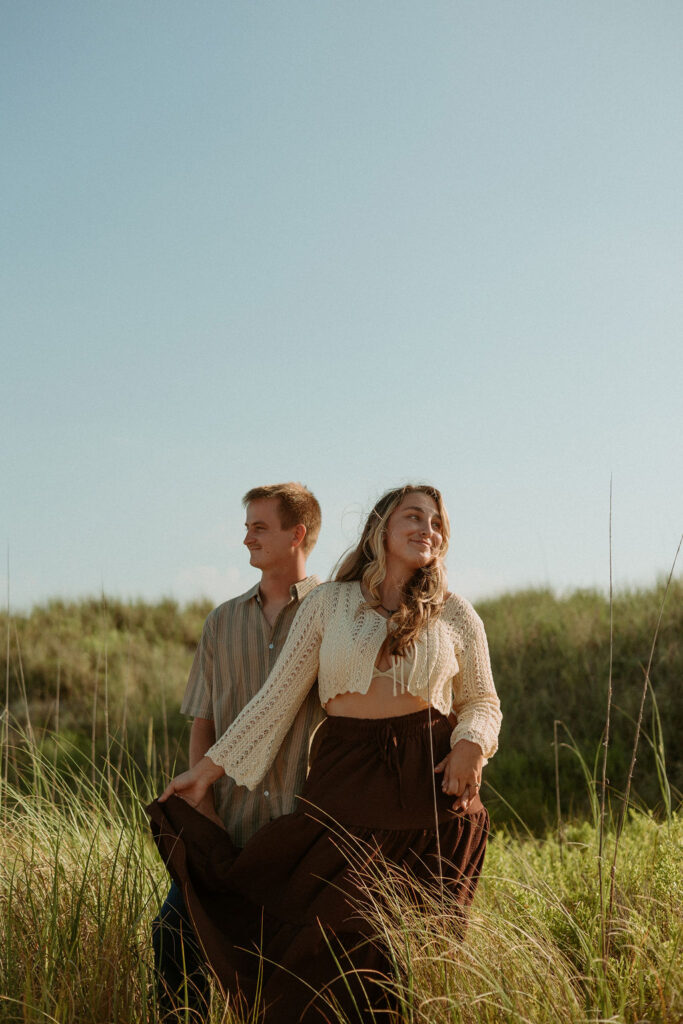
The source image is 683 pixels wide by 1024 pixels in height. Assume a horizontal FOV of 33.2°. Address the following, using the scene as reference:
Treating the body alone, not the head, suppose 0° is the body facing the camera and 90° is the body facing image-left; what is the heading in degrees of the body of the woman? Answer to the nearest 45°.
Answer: approximately 0°

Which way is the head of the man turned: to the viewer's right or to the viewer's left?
to the viewer's left

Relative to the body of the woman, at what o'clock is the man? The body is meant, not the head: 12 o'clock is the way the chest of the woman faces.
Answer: The man is roughly at 5 o'clock from the woman.

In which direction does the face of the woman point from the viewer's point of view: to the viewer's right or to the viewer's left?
to the viewer's right
